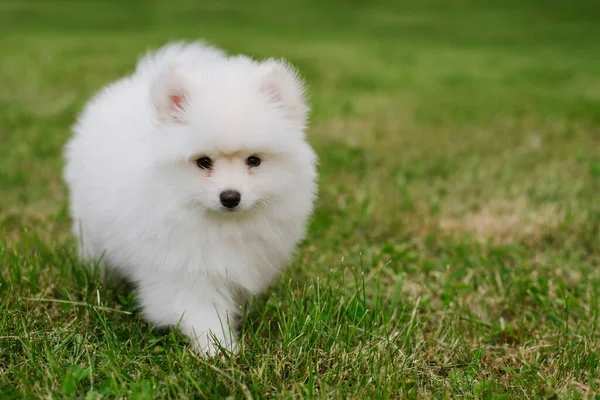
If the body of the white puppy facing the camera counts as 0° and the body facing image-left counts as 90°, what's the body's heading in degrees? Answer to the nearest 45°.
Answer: approximately 315°
